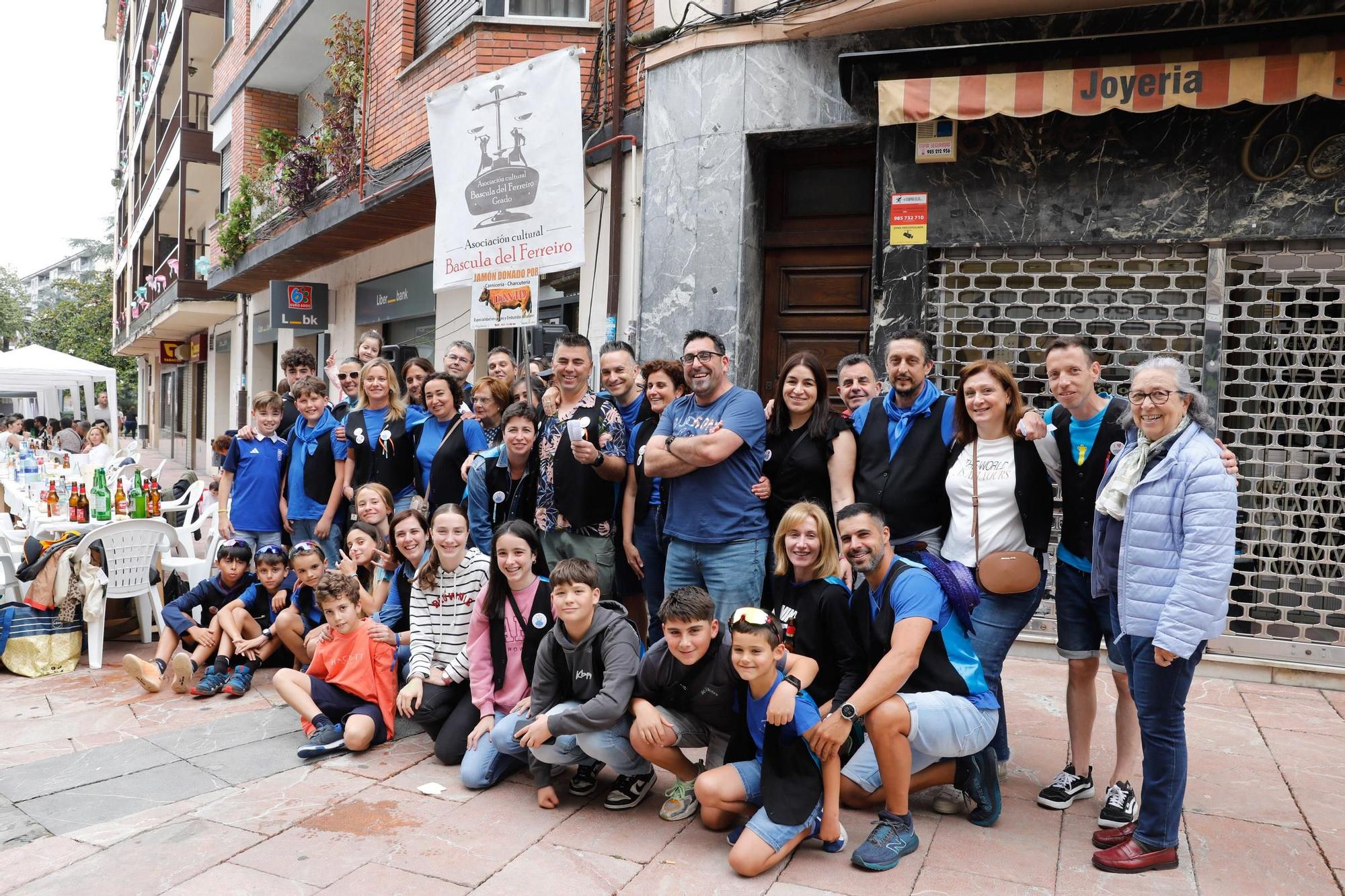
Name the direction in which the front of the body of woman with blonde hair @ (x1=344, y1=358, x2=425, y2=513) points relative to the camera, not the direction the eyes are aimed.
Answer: toward the camera

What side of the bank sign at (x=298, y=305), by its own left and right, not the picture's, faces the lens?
front

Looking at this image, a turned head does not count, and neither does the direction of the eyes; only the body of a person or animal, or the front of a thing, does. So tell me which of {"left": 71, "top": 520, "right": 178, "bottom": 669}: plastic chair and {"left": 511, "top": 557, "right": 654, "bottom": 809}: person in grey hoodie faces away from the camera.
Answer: the plastic chair

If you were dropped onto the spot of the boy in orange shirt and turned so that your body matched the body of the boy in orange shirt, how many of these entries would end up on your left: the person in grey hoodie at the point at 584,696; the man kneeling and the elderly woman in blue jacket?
3

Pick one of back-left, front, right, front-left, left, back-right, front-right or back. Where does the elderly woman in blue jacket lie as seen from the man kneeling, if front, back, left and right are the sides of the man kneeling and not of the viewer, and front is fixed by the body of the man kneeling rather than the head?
back-left

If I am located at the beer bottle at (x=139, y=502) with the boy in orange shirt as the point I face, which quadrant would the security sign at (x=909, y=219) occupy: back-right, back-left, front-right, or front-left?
front-left

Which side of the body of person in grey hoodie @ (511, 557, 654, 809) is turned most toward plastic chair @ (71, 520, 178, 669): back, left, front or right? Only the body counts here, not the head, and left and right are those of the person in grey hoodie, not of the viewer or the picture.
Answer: right

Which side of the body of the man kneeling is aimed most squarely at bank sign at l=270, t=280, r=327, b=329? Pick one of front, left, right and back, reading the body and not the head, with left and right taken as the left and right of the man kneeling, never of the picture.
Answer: right

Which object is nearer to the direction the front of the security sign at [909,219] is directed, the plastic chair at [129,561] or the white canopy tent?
the plastic chair

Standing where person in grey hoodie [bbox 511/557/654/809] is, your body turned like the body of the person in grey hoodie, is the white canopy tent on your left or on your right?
on your right

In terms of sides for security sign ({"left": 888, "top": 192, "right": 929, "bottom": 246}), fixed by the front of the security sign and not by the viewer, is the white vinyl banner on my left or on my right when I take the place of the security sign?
on my right

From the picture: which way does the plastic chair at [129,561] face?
away from the camera

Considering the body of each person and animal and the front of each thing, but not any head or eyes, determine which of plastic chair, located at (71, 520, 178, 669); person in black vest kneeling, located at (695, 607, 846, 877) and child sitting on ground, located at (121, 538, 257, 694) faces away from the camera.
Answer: the plastic chair

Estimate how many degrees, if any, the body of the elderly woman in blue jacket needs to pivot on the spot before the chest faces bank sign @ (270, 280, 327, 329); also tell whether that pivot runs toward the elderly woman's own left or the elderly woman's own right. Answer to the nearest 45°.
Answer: approximately 45° to the elderly woman's own right
